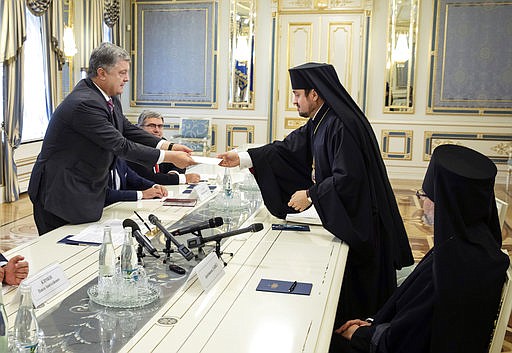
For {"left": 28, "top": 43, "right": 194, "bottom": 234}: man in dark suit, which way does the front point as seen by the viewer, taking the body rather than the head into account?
to the viewer's right

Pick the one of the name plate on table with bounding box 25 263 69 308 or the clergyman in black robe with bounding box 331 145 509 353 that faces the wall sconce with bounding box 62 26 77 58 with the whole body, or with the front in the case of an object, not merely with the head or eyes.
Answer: the clergyman in black robe

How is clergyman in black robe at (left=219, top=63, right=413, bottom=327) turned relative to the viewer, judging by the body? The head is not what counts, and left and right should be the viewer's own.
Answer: facing to the left of the viewer

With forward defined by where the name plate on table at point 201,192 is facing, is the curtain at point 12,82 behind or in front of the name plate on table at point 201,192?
behind

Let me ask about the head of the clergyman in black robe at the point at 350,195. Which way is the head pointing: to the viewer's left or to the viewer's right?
to the viewer's left

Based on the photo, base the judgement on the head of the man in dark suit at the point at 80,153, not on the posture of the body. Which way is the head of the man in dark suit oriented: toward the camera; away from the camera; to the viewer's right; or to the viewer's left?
to the viewer's right

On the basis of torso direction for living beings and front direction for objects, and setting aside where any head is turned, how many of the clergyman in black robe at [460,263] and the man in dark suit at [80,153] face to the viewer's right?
1

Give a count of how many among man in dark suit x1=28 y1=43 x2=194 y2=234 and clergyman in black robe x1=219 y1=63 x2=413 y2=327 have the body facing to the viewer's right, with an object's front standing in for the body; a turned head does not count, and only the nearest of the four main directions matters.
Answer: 1

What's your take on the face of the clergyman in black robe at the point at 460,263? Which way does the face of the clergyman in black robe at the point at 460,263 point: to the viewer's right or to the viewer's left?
to the viewer's left

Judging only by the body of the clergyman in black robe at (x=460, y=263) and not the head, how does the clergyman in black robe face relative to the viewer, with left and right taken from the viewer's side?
facing away from the viewer and to the left of the viewer

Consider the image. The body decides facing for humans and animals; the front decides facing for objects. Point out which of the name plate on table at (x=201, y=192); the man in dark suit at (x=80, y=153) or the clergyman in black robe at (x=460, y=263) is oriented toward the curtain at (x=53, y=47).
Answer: the clergyman in black robe

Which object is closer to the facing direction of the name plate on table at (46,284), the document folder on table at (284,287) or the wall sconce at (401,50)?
the document folder on table
